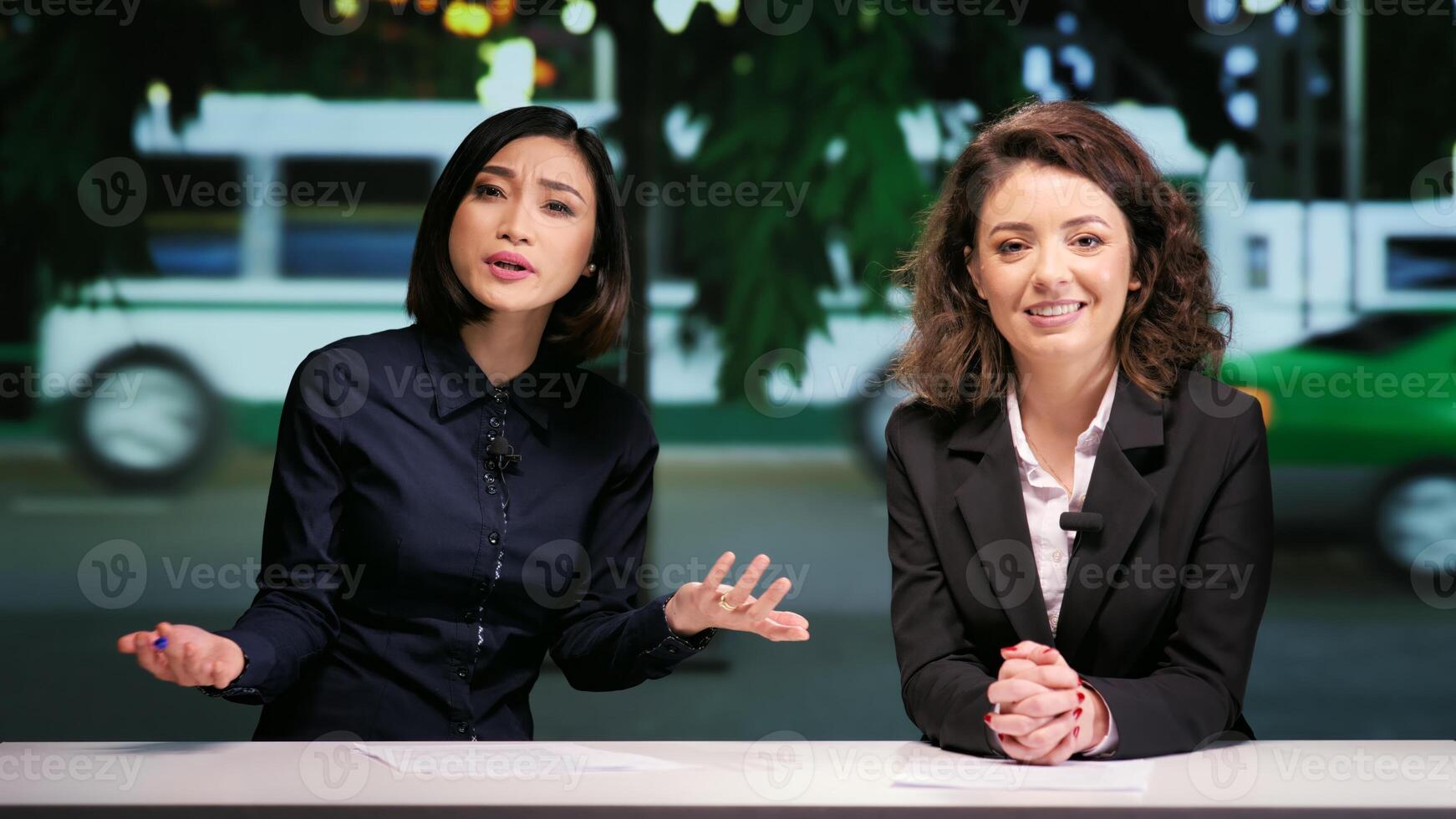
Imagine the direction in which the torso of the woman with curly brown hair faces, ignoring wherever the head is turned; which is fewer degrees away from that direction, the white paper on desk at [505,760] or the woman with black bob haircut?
the white paper on desk

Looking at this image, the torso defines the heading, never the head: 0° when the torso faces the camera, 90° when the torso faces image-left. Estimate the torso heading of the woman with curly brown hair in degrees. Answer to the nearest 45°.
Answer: approximately 0°

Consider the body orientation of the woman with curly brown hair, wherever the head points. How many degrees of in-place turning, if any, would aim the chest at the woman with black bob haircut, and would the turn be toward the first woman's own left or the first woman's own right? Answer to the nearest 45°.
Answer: approximately 90° to the first woman's own right

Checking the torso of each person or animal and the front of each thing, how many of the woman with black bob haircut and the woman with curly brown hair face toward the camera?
2

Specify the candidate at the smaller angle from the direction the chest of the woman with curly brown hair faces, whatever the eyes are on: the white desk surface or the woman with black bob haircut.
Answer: the white desk surface

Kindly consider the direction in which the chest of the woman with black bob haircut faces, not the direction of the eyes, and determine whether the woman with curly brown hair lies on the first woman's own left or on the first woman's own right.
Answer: on the first woman's own left
